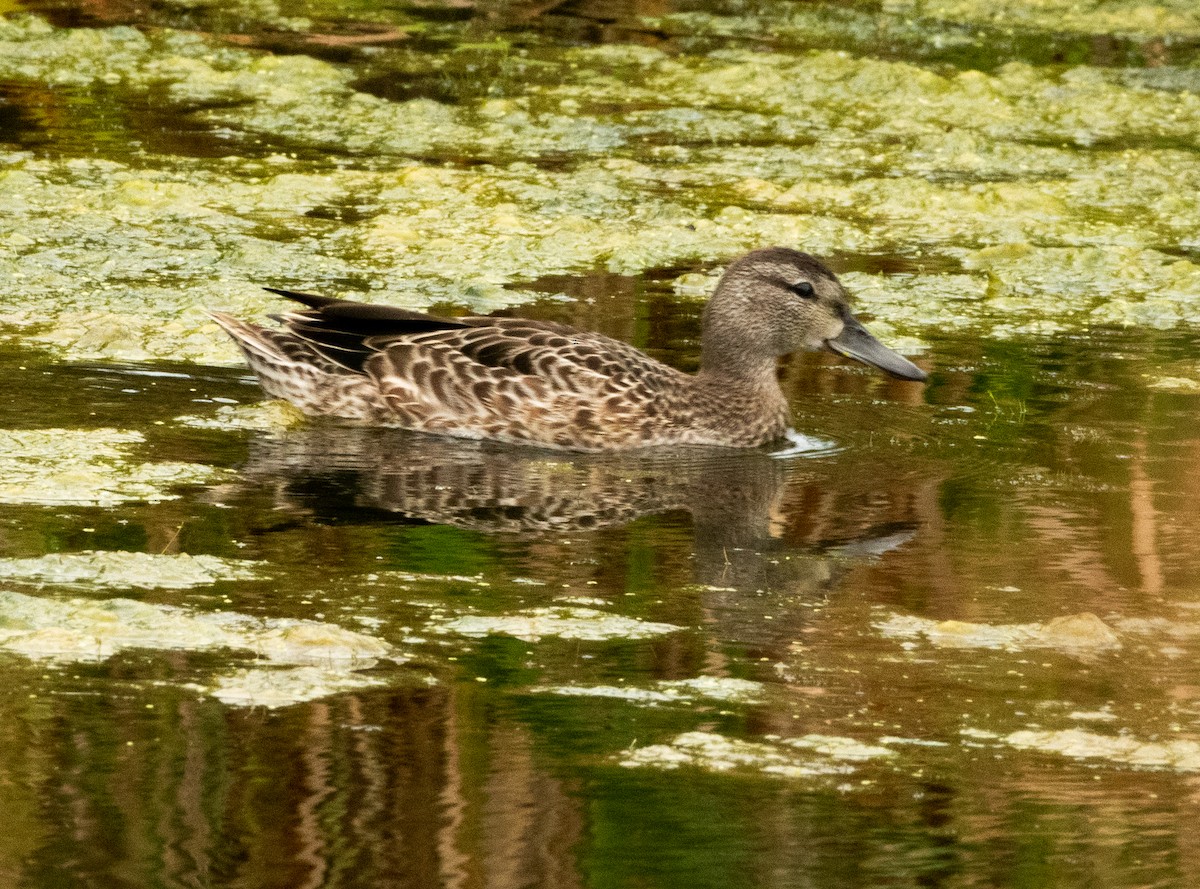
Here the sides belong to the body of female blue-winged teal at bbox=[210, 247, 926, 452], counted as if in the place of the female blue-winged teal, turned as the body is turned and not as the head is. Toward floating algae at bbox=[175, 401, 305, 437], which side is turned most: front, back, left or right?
back

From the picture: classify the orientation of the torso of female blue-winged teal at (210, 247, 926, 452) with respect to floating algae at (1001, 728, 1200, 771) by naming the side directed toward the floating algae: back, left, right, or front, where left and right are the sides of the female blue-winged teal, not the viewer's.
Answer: right

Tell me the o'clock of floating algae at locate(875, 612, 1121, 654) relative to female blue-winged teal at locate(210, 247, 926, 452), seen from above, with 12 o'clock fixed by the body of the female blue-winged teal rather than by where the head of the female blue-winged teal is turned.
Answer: The floating algae is roughly at 2 o'clock from the female blue-winged teal.

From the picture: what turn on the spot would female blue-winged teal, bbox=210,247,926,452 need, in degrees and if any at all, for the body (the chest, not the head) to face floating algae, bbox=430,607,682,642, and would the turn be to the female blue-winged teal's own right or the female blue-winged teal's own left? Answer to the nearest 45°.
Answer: approximately 90° to the female blue-winged teal's own right

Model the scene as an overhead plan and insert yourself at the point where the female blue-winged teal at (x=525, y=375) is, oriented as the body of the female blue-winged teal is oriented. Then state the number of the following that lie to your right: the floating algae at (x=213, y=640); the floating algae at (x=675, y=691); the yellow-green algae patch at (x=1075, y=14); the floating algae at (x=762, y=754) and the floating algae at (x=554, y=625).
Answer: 4

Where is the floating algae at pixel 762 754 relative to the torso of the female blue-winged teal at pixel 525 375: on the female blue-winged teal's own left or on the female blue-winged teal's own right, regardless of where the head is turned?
on the female blue-winged teal's own right

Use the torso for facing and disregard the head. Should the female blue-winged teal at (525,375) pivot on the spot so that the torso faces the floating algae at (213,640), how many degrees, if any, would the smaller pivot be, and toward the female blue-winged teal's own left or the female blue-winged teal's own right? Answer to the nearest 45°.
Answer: approximately 90° to the female blue-winged teal's own right

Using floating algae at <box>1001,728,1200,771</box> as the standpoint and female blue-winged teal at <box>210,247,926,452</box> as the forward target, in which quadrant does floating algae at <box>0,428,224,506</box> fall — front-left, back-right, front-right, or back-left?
front-left

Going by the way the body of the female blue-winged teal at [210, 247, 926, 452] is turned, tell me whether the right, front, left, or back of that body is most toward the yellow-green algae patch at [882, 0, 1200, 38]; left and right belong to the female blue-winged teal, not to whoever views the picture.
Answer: left

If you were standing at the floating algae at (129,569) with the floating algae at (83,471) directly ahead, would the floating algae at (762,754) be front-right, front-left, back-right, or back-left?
back-right

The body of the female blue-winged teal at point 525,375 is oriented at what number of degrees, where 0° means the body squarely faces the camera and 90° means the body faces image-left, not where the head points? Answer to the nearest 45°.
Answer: approximately 270°

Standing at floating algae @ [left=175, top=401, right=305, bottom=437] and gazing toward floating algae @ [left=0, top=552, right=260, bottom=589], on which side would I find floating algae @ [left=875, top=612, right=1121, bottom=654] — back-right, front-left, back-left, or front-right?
front-left
